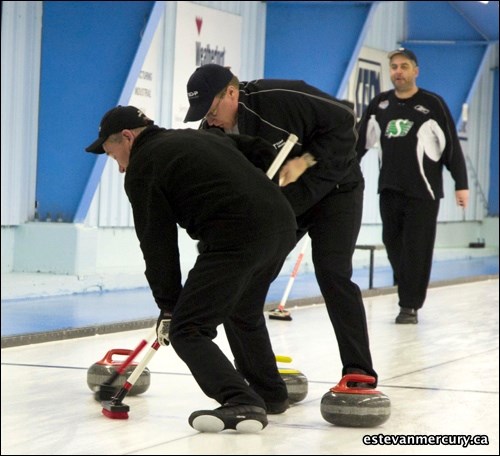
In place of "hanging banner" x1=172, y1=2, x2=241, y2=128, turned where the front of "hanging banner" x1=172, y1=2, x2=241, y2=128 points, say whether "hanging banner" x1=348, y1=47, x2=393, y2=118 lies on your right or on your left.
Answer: on your left

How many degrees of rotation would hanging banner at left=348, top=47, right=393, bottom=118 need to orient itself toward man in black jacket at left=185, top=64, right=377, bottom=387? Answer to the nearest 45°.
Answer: approximately 45° to its right

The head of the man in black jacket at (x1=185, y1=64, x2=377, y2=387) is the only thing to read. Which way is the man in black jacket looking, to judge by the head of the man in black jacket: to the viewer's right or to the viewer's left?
to the viewer's left

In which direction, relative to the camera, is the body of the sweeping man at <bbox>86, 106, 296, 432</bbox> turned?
to the viewer's left

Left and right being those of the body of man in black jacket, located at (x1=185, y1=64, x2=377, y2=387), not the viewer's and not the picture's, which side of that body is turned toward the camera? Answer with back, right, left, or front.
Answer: left

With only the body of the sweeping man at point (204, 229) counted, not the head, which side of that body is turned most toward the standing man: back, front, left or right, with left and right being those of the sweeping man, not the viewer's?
right

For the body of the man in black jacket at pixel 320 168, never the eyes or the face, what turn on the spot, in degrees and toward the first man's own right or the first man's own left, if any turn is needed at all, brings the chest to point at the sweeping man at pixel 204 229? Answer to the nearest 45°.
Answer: approximately 45° to the first man's own left

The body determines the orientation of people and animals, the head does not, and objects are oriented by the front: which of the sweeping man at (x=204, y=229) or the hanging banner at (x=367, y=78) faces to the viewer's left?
the sweeping man

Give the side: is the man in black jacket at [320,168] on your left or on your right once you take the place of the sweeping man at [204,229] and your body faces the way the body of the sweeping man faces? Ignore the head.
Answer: on your right

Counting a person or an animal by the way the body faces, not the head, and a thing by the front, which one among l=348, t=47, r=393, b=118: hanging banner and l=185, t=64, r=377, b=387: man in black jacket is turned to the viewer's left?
the man in black jacket

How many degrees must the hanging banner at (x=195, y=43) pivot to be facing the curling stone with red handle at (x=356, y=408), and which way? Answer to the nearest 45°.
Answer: approximately 45° to its right

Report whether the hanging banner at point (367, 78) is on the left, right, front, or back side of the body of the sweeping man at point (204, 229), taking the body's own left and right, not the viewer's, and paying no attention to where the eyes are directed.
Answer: right
